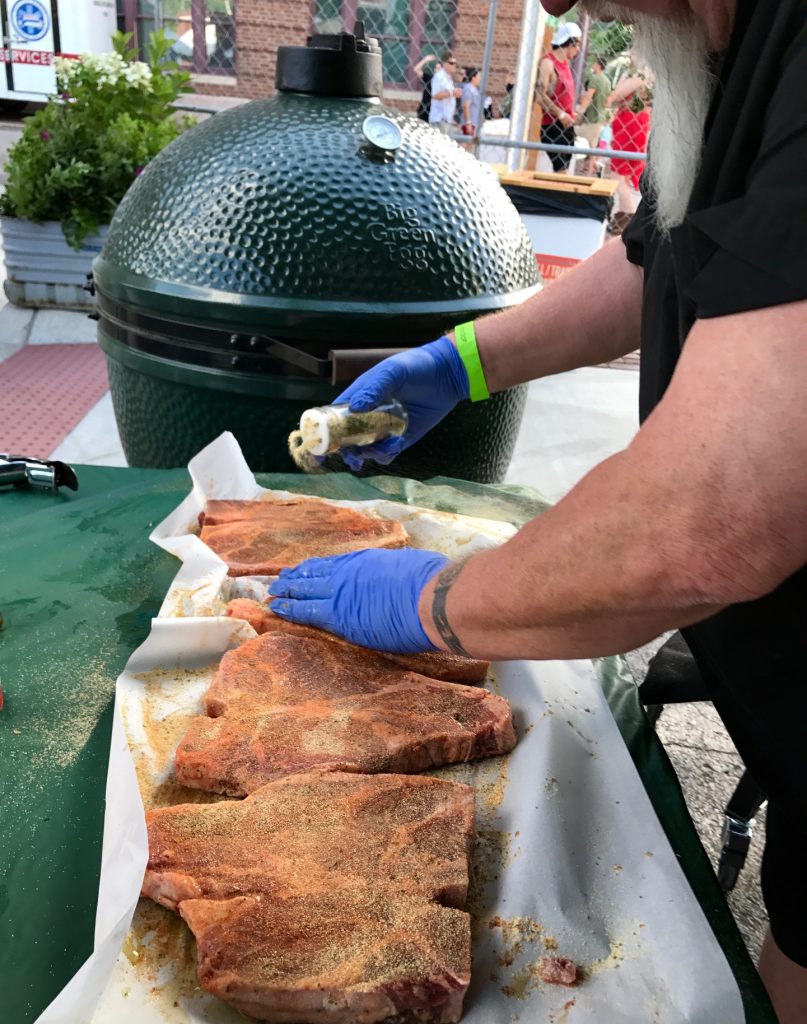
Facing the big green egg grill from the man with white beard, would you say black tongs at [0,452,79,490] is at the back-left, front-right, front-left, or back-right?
front-left

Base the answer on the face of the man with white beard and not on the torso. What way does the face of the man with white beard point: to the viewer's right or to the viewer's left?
to the viewer's left

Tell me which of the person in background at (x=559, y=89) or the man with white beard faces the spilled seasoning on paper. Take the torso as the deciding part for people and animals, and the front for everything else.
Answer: the man with white beard

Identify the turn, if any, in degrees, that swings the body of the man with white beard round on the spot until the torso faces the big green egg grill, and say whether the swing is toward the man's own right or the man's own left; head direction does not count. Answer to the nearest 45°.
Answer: approximately 45° to the man's own right

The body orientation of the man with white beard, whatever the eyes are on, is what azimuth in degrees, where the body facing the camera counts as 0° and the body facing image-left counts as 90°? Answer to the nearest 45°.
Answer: approximately 90°

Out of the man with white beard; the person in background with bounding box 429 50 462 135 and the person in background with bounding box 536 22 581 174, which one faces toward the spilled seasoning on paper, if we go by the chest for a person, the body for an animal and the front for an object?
the man with white beard
